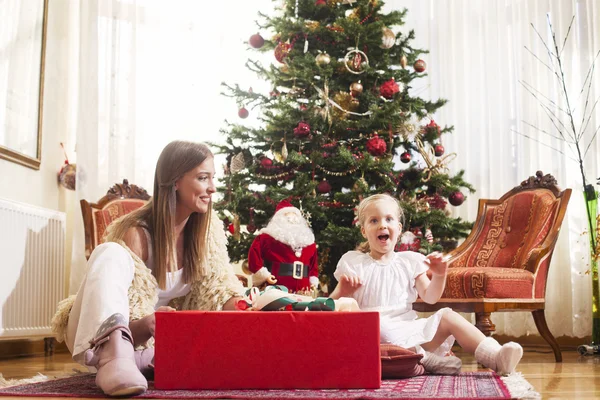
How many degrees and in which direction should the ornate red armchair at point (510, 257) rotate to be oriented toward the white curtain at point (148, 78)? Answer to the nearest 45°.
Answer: approximately 45° to its right

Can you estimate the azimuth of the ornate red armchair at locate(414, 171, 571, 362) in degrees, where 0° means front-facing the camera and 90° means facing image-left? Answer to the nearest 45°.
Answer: approximately 45°

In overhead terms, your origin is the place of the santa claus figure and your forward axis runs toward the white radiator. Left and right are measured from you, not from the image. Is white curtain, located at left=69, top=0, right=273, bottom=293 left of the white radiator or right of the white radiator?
right

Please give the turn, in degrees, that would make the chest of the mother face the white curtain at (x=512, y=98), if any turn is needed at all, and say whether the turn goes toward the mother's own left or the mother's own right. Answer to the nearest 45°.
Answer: approximately 90° to the mother's own left

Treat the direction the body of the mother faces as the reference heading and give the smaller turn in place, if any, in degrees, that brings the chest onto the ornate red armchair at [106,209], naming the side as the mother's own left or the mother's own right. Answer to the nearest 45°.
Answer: approximately 135° to the mother's own left

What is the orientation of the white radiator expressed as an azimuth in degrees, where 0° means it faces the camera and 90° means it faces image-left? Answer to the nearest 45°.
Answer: approximately 315°
